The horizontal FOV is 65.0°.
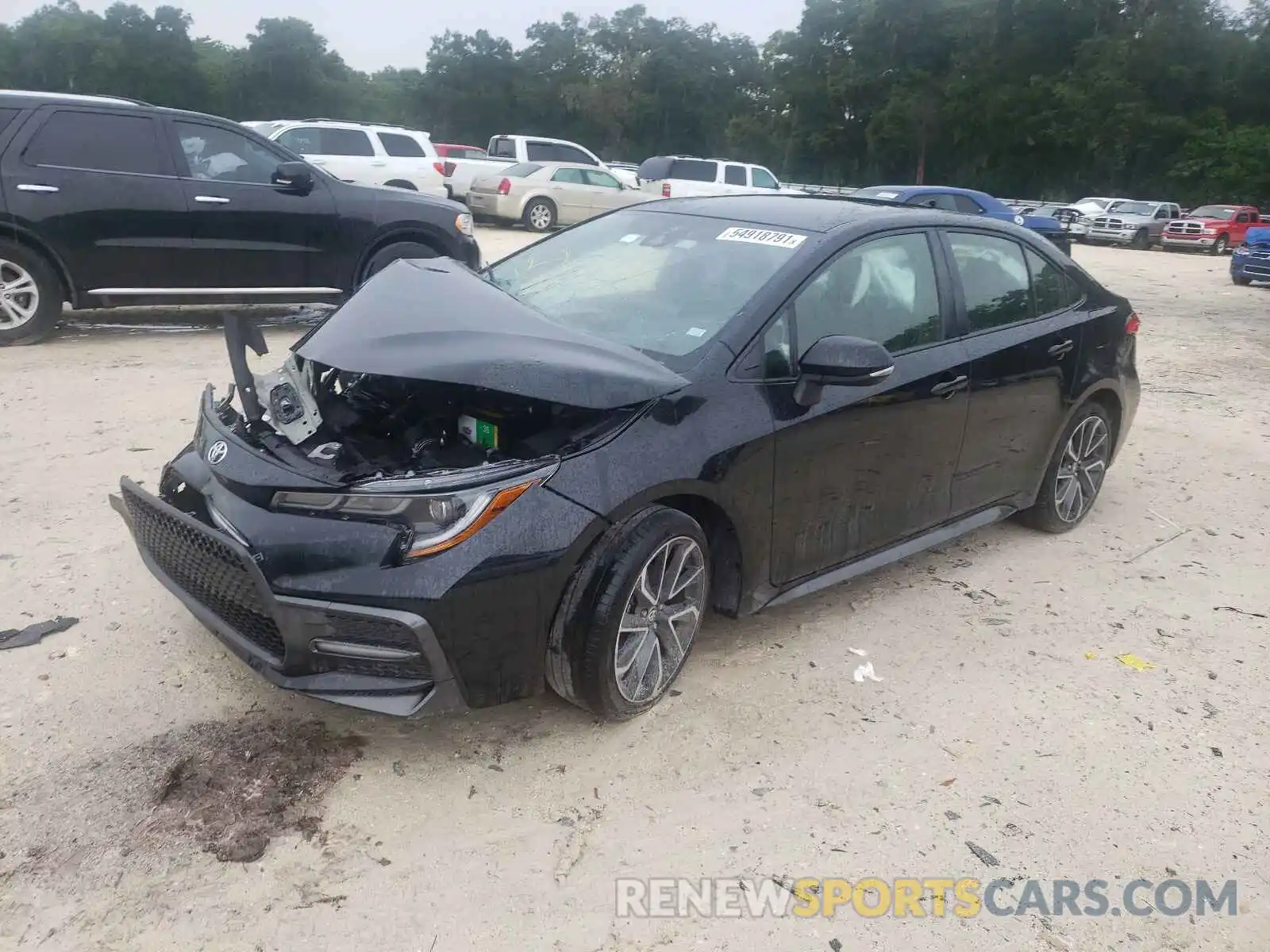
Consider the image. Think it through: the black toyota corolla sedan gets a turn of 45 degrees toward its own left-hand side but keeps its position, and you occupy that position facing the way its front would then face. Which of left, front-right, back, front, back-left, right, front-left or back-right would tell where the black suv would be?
back-right

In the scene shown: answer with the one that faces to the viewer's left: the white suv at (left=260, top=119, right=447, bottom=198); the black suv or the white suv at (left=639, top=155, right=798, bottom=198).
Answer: the white suv at (left=260, top=119, right=447, bottom=198)

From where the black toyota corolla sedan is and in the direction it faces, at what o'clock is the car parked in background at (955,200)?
The car parked in background is roughly at 5 o'clock from the black toyota corolla sedan.

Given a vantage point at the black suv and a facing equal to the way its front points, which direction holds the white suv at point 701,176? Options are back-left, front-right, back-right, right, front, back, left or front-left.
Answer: front-left

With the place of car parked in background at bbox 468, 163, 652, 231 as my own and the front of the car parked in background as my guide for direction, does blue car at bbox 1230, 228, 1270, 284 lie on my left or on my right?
on my right

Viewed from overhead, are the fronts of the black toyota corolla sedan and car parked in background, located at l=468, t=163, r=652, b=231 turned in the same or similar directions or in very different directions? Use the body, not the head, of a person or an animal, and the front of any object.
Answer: very different directions

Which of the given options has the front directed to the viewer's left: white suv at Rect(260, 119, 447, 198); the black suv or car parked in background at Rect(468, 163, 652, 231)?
the white suv

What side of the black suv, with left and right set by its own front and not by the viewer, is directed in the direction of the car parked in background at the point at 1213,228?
front

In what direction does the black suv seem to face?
to the viewer's right

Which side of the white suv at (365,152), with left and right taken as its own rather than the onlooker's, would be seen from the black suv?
left

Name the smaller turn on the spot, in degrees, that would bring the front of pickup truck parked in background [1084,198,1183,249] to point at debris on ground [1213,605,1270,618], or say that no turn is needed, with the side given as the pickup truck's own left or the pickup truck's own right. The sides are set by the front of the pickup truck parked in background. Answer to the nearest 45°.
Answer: approximately 45° to the pickup truck's own left

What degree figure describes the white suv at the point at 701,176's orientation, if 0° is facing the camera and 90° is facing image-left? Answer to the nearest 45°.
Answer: approximately 225°

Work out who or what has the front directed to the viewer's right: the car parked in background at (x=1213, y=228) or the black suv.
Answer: the black suv

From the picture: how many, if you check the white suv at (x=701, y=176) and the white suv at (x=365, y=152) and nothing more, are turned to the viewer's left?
1
